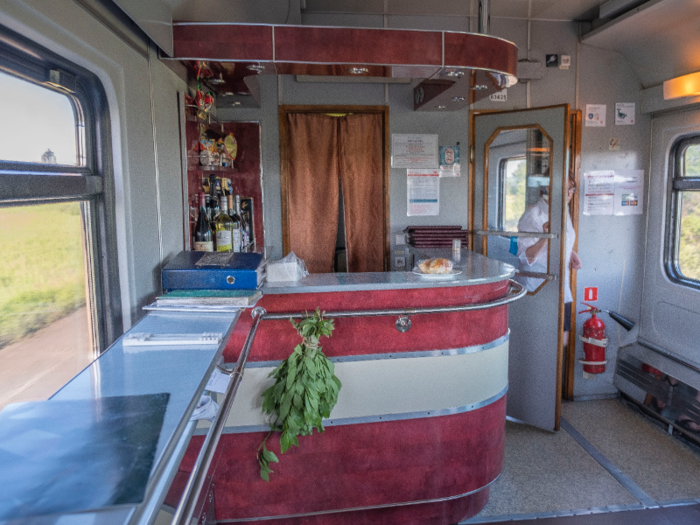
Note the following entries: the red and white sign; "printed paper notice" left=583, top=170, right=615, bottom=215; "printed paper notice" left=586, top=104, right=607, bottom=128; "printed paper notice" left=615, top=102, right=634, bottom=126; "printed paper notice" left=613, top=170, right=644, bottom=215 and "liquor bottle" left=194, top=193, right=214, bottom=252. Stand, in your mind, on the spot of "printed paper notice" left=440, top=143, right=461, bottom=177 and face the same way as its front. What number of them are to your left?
5

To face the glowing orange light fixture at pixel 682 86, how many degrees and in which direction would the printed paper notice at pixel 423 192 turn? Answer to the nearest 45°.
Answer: approximately 90° to its left

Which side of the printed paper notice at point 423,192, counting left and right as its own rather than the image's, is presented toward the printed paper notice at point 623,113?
left

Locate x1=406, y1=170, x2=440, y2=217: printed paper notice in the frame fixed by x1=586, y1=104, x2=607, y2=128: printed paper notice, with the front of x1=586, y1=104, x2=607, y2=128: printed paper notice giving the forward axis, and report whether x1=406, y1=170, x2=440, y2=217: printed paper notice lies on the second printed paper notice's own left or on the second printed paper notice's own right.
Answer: on the second printed paper notice's own right
